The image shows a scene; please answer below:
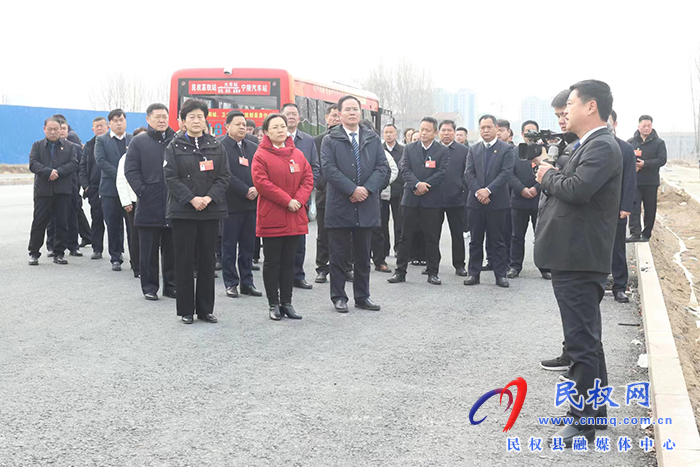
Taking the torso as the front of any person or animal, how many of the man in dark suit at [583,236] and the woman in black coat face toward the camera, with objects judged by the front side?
1

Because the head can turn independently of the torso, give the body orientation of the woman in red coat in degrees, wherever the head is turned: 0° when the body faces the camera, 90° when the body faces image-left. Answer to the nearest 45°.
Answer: approximately 315°

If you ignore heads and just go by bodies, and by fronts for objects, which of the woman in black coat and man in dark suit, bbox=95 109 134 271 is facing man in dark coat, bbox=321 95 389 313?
man in dark suit, bbox=95 109 134 271

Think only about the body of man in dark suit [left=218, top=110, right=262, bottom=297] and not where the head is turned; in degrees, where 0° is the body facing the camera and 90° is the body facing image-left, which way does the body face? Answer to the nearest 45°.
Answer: approximately 315°

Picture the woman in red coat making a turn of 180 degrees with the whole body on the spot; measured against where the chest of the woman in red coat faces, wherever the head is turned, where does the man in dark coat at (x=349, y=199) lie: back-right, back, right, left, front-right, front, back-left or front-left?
right

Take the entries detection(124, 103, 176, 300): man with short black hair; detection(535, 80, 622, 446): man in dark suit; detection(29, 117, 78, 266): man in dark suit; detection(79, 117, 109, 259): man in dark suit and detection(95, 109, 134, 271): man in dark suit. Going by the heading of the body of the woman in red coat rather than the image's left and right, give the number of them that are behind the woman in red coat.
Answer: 4

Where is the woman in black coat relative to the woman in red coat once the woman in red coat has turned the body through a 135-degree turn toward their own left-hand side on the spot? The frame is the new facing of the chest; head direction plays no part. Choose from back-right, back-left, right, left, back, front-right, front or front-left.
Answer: left

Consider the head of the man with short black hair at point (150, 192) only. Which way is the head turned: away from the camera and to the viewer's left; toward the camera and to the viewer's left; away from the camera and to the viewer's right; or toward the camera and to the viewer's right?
toward the camera and to the viewer's right

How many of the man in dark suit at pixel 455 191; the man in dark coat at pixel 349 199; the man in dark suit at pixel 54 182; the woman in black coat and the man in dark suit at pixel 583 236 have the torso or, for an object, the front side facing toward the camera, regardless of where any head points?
4

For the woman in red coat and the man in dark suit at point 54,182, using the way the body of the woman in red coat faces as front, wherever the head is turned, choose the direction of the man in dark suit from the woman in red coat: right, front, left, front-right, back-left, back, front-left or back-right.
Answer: back

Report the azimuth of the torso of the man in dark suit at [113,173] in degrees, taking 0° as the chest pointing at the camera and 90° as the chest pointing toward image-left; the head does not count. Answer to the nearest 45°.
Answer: approximately 315°
